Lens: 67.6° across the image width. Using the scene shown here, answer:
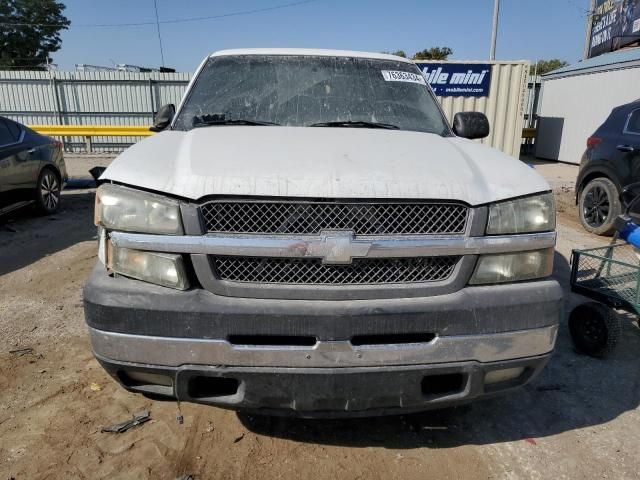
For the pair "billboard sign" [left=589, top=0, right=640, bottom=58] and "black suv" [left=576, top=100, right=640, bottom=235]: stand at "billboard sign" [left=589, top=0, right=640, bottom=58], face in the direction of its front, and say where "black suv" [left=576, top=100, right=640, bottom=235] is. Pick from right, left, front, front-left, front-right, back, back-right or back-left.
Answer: front-left

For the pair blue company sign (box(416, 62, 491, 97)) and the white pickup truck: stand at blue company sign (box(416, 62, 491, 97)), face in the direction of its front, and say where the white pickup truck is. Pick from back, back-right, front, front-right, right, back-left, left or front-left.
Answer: front

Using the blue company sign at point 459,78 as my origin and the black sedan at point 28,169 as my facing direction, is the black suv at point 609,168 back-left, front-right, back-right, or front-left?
front-left

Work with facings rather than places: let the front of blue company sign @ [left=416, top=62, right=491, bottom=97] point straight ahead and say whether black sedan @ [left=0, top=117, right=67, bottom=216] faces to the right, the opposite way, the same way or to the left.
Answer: the same way

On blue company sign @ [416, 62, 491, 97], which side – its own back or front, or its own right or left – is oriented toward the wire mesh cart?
front

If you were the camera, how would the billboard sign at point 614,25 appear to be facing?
facing the viewer and to the left of the viewer

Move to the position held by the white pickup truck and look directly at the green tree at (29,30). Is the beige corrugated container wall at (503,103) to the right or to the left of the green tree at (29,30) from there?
right

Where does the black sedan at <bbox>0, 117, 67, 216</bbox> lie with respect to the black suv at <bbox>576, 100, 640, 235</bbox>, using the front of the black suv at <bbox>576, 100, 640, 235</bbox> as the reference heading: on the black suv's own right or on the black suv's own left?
on the black suv's own right

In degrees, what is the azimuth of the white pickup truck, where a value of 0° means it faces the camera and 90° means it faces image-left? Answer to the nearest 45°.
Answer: approximately 0°

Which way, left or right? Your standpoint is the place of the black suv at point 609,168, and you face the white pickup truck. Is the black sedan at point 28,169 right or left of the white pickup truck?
right

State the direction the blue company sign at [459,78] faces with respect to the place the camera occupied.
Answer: facing the viewer

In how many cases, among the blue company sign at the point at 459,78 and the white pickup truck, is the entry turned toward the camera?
2

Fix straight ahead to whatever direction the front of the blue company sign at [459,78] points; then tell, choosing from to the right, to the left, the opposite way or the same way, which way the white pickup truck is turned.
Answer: the same way

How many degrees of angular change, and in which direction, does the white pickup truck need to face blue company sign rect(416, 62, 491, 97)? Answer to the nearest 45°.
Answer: approximately 180°
